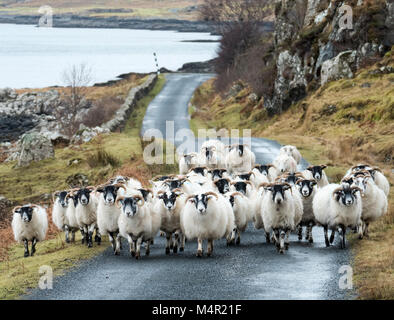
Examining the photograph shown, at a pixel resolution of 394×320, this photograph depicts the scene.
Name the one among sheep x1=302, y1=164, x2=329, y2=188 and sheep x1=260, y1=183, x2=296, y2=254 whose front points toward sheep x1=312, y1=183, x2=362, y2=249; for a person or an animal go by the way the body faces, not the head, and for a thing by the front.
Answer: sheep x1=302, y1=164, x2=329, y2=188

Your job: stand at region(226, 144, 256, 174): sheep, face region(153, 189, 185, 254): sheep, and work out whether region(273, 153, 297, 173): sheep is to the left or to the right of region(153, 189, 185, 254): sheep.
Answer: left

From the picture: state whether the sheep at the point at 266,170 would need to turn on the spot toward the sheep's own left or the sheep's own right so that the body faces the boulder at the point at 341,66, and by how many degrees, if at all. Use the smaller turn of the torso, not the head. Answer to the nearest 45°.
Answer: approximately 180°

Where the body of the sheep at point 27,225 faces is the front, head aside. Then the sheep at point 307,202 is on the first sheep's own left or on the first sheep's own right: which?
on the first sheep's own left

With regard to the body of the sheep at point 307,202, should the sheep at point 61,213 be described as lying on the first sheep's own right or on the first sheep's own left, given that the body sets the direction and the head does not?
on the first sheep's own right

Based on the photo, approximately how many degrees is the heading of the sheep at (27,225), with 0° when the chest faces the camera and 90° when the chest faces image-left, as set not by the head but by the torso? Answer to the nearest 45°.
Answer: approximately 0°

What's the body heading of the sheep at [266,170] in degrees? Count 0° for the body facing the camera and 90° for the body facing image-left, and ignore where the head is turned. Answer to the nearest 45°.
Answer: approximately 0°

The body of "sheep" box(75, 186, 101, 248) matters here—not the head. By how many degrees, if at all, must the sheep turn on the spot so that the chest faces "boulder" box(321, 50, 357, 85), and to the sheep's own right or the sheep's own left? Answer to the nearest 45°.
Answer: approximately 135° to the sheep's own left

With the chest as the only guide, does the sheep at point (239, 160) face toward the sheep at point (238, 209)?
yes
